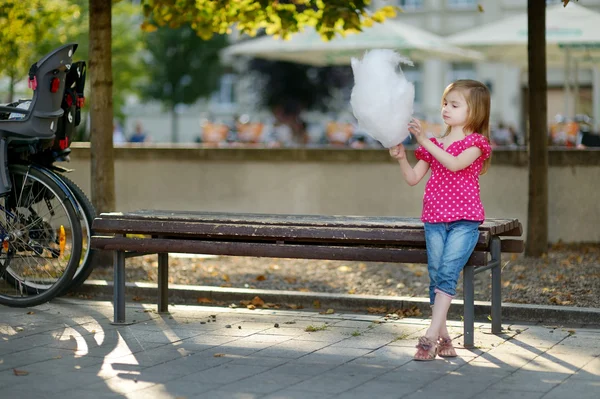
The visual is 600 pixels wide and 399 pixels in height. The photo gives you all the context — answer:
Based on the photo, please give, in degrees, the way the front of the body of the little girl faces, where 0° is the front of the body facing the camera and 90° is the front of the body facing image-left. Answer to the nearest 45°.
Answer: approximately 45°

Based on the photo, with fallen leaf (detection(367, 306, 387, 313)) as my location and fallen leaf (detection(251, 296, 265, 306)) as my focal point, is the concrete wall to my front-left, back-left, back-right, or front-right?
front-right

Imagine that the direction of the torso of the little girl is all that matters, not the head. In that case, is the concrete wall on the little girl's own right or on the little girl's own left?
on the little girl's own right

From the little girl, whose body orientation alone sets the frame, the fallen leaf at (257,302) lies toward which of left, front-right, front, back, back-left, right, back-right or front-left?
right

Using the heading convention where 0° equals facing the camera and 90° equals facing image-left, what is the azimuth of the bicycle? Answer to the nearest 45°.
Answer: approximately 90°

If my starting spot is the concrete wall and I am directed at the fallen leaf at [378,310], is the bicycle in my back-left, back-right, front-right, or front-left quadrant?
front-right

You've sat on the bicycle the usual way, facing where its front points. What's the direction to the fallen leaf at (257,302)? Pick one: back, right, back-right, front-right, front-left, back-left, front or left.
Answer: back

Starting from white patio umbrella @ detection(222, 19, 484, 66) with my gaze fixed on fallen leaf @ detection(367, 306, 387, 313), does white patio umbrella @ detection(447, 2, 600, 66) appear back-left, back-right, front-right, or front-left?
front-left

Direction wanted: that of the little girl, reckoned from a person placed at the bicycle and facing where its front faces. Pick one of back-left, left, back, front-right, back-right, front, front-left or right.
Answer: back-left

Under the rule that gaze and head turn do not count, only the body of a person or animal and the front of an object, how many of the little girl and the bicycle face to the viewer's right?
0

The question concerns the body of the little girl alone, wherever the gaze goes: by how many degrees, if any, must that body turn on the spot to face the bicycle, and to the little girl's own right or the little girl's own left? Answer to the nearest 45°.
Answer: approximately 45° to the little girl's own right
